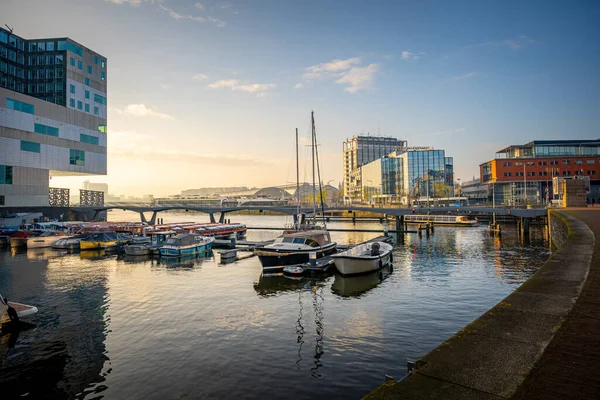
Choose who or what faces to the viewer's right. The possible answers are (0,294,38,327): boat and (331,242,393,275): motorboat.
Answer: the boat

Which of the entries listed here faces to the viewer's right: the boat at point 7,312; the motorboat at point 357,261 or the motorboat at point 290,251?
the boat

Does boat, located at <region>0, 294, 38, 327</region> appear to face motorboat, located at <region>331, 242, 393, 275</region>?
yes

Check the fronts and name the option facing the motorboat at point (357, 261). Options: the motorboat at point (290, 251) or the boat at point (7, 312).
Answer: the boat

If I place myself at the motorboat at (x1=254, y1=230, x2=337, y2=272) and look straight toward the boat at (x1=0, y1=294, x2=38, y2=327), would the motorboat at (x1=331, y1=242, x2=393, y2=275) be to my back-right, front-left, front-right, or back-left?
back-left

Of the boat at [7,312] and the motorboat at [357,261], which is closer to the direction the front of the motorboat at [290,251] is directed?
the boat

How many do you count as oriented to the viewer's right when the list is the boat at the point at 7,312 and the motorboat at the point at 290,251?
1

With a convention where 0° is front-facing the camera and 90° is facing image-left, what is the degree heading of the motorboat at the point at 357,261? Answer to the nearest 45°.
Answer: approximately 45°

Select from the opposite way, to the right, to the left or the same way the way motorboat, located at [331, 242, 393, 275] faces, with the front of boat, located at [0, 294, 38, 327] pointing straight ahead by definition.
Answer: the opposite way

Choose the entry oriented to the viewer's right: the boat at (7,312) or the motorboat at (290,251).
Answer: the boat

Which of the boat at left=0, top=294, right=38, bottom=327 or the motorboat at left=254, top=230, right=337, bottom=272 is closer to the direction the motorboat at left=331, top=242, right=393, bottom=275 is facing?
the boat

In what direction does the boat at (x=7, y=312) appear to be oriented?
to the viewer's right
